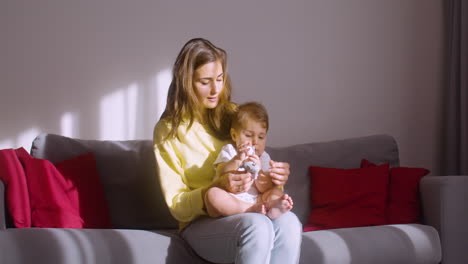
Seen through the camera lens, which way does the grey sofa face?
facing the viewer

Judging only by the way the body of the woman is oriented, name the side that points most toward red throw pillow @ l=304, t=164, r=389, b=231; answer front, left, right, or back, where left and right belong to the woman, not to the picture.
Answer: left

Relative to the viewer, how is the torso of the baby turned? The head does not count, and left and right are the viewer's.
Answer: facing the viewer and to the right of the viewer

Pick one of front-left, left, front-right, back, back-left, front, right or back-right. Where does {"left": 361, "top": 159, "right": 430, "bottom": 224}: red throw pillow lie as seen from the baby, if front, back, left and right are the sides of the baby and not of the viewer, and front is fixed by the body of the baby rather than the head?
left

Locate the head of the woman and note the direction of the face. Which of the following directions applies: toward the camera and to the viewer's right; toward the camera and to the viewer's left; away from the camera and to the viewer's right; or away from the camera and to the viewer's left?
toward the camera and to the viewer's right

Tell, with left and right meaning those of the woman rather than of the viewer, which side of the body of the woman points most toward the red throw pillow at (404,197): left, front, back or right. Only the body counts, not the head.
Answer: left
